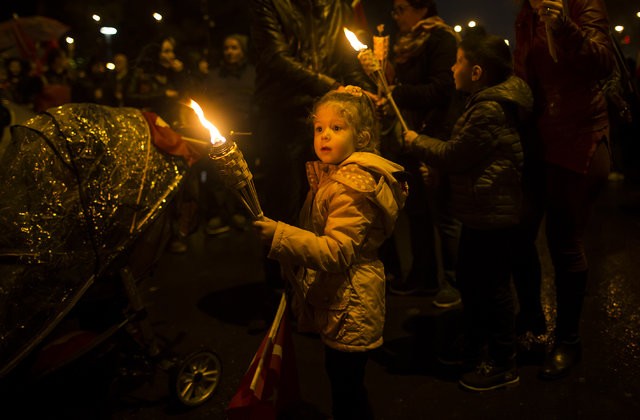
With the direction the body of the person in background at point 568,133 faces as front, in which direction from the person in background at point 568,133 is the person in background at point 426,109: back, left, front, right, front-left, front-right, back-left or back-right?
right

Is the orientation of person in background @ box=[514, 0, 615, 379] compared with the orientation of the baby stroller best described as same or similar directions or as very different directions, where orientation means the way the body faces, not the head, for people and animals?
same or similar directions

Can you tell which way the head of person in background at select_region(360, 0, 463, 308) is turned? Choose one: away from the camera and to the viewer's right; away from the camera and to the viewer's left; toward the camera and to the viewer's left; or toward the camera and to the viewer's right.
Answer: toward the camera and to the viewer's left

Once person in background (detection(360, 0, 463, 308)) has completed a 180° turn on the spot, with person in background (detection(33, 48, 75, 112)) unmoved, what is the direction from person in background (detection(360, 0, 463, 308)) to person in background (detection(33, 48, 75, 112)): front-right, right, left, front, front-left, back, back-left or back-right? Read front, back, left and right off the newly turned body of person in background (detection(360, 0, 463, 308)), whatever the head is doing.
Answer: left

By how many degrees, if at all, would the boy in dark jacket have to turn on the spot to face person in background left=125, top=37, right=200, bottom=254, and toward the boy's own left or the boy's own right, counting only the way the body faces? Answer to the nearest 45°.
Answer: approximately 45° to the boy's own right

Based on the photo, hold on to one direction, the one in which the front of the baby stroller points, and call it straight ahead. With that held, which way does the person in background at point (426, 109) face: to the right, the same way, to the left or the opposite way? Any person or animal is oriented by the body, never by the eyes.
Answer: the same way

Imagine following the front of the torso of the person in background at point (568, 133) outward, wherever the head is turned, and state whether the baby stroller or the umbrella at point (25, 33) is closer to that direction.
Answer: the baby stroller

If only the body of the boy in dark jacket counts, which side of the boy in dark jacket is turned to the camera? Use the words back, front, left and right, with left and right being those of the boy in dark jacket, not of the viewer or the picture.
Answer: left

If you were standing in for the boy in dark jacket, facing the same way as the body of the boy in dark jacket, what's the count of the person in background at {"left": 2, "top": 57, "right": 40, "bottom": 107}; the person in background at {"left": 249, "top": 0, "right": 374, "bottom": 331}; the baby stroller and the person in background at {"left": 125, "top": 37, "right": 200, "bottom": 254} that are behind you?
0

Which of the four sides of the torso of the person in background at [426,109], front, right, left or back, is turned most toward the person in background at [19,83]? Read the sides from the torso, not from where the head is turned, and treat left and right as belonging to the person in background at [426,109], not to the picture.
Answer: right

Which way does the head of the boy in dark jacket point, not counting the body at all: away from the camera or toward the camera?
away from the camera

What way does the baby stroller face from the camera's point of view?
to the viewer's left

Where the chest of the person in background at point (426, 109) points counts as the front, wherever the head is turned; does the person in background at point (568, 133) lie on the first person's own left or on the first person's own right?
on the first person's own left

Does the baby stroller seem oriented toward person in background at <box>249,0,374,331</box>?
no

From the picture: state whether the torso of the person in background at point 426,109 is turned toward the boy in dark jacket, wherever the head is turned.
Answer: no
